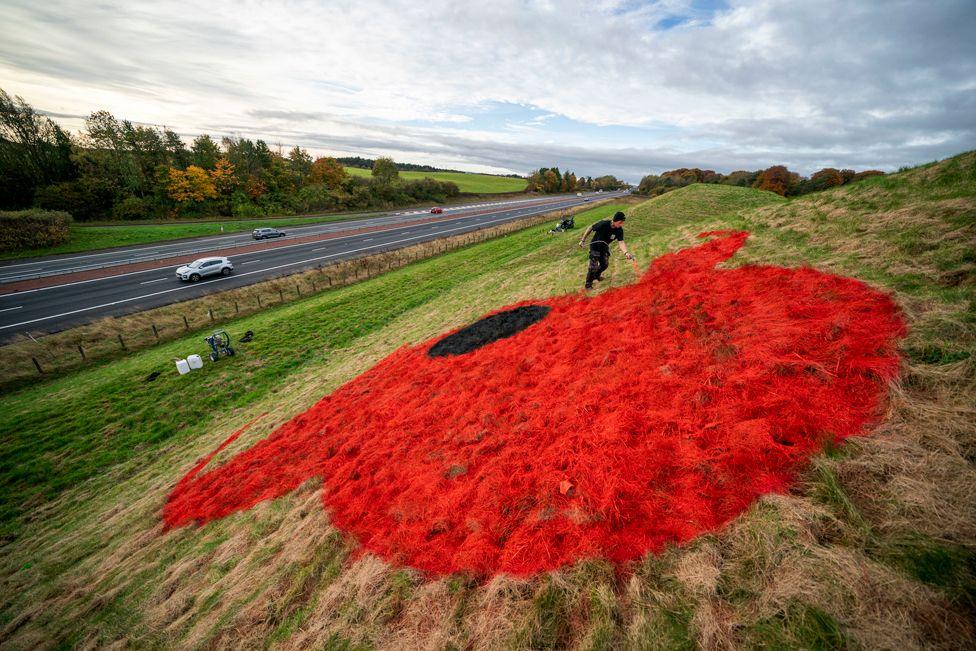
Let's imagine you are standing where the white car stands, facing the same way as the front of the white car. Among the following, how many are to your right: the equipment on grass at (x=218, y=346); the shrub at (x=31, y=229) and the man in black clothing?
1

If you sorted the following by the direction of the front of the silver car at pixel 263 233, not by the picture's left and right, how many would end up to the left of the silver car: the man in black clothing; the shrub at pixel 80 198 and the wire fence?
1

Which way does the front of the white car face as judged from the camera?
facing the viewer and to the left of the viewer

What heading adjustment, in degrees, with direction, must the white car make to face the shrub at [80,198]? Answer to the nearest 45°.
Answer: approximately 135° to its right

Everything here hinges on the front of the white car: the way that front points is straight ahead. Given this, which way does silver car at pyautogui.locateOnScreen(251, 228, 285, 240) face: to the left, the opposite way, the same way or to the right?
the opposite way

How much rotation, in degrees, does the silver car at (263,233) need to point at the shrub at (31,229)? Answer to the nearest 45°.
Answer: approximately 135° to its left

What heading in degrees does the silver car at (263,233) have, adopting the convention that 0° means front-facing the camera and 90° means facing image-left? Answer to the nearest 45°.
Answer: approximately 225°

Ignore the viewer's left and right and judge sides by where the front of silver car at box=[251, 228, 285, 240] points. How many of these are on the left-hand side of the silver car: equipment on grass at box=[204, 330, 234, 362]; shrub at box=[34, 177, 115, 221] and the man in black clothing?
1
